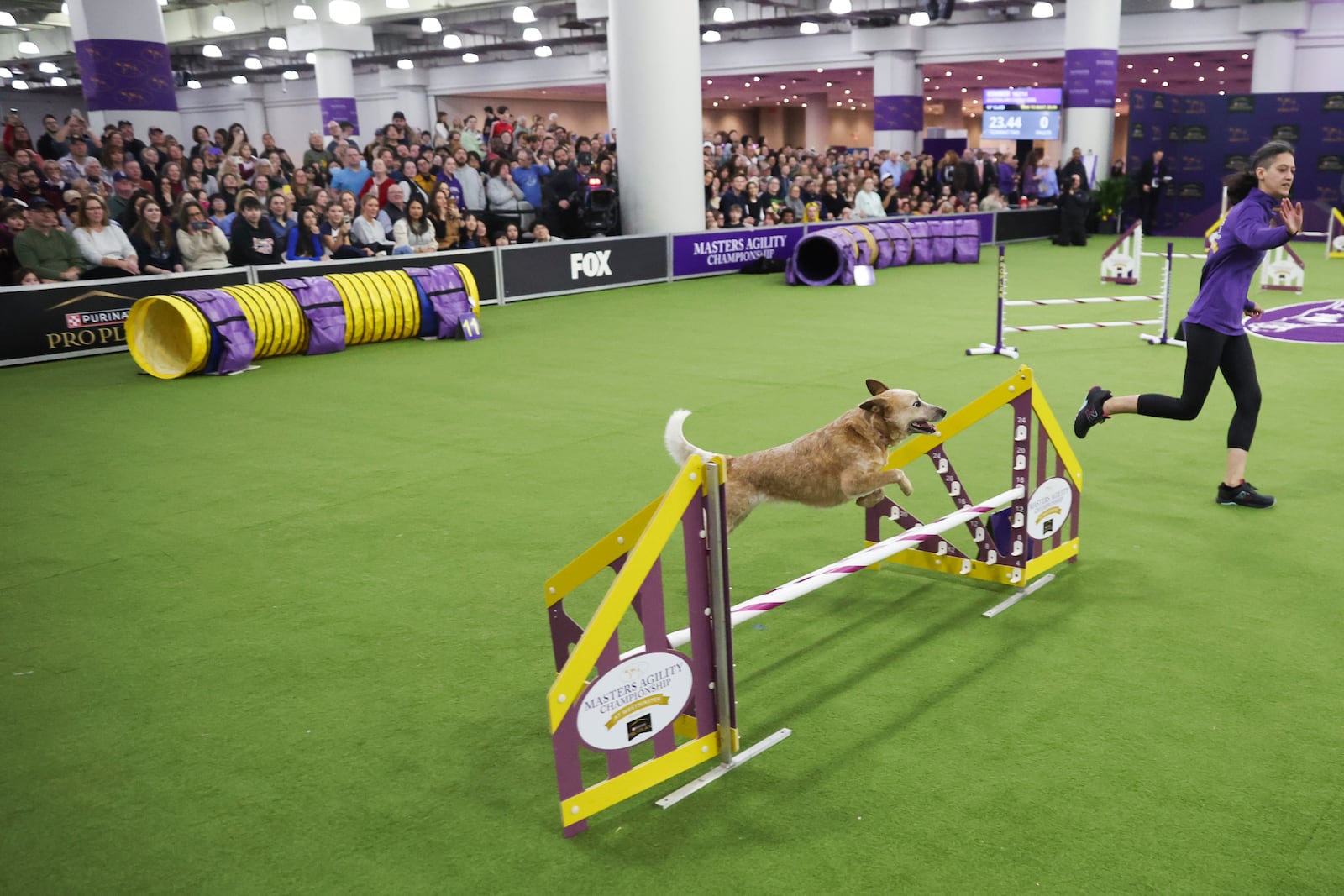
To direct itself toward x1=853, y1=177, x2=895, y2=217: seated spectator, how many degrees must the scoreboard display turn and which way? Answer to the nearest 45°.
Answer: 0° — it already faces them

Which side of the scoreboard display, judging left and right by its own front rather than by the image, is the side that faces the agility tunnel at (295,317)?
front

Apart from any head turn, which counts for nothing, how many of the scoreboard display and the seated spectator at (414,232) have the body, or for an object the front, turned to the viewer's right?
0

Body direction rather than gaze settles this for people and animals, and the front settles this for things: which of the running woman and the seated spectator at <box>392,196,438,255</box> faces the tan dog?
the seated spectator

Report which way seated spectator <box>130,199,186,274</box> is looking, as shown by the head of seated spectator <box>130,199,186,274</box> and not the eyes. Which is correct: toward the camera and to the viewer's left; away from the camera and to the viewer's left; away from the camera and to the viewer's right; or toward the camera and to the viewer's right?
toward the camera and to the viewer's right

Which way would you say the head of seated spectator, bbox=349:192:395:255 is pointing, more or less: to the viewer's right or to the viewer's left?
to the viewer's right

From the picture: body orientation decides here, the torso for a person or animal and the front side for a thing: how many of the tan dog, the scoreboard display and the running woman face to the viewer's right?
2

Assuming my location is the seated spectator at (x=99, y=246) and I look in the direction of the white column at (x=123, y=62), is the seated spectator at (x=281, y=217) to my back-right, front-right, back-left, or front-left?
front-right

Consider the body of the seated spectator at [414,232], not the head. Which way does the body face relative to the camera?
toward the camera

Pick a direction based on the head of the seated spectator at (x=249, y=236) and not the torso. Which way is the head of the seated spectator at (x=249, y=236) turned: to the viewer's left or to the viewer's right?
to the viewer's right

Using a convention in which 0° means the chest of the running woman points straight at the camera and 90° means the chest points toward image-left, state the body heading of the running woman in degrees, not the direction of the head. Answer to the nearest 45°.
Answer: approximately 270°

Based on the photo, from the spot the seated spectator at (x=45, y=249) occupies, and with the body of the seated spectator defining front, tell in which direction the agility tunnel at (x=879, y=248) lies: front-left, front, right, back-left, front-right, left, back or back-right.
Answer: front-left

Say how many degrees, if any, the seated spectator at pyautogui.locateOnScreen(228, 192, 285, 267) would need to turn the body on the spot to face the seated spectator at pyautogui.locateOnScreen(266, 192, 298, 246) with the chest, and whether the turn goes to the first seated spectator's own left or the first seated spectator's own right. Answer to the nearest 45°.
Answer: approximately 90° to the first seated spectator's own left

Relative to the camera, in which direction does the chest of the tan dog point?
to the viewer's right

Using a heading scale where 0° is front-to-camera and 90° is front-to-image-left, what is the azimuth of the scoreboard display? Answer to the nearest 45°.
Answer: approximately 0°

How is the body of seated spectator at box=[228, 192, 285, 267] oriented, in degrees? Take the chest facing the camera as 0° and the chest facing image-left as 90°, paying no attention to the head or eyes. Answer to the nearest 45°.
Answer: approximately 315°
